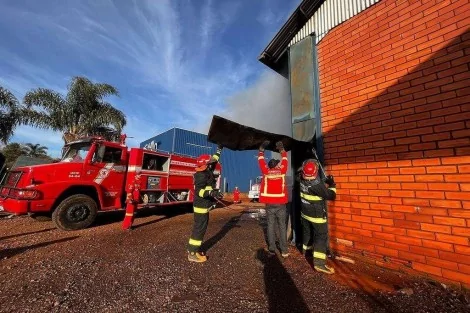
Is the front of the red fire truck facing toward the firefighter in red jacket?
no

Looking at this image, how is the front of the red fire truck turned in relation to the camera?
facing the viewer and to the left of the viewer

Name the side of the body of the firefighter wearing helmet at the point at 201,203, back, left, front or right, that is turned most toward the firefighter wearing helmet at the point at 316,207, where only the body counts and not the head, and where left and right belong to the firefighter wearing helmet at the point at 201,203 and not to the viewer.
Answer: front

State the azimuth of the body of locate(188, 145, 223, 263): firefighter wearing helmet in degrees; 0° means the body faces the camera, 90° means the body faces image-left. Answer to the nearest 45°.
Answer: approximately 270°

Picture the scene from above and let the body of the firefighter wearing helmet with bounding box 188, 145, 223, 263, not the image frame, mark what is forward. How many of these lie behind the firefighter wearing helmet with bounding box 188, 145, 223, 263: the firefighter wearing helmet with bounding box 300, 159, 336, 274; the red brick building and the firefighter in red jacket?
0

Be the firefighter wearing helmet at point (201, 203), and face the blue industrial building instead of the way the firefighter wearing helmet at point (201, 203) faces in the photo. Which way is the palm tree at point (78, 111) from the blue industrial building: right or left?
left

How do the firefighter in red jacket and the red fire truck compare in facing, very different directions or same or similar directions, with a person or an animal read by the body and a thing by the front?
very different directions

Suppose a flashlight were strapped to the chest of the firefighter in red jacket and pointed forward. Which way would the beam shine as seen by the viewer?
away from the camera

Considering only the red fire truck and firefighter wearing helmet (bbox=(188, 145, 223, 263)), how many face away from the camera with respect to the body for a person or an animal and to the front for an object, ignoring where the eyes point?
0

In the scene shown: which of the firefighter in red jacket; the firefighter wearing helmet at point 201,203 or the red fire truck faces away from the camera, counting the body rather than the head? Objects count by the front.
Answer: the firefighter in red jacket

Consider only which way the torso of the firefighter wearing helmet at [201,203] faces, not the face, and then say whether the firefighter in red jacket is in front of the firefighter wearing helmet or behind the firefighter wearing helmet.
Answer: in front

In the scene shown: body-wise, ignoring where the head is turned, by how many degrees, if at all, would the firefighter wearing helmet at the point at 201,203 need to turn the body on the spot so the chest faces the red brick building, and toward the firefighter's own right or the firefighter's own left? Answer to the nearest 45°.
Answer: approximately 45° to the firefighter's own right

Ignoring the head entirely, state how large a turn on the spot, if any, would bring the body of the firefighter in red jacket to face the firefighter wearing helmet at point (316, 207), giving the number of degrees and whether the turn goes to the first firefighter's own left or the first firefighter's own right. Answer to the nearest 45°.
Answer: approximately 135° to the first firefighter's own right

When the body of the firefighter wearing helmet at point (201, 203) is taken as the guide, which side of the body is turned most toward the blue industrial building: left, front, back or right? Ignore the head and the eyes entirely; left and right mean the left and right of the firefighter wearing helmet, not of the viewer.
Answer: left
